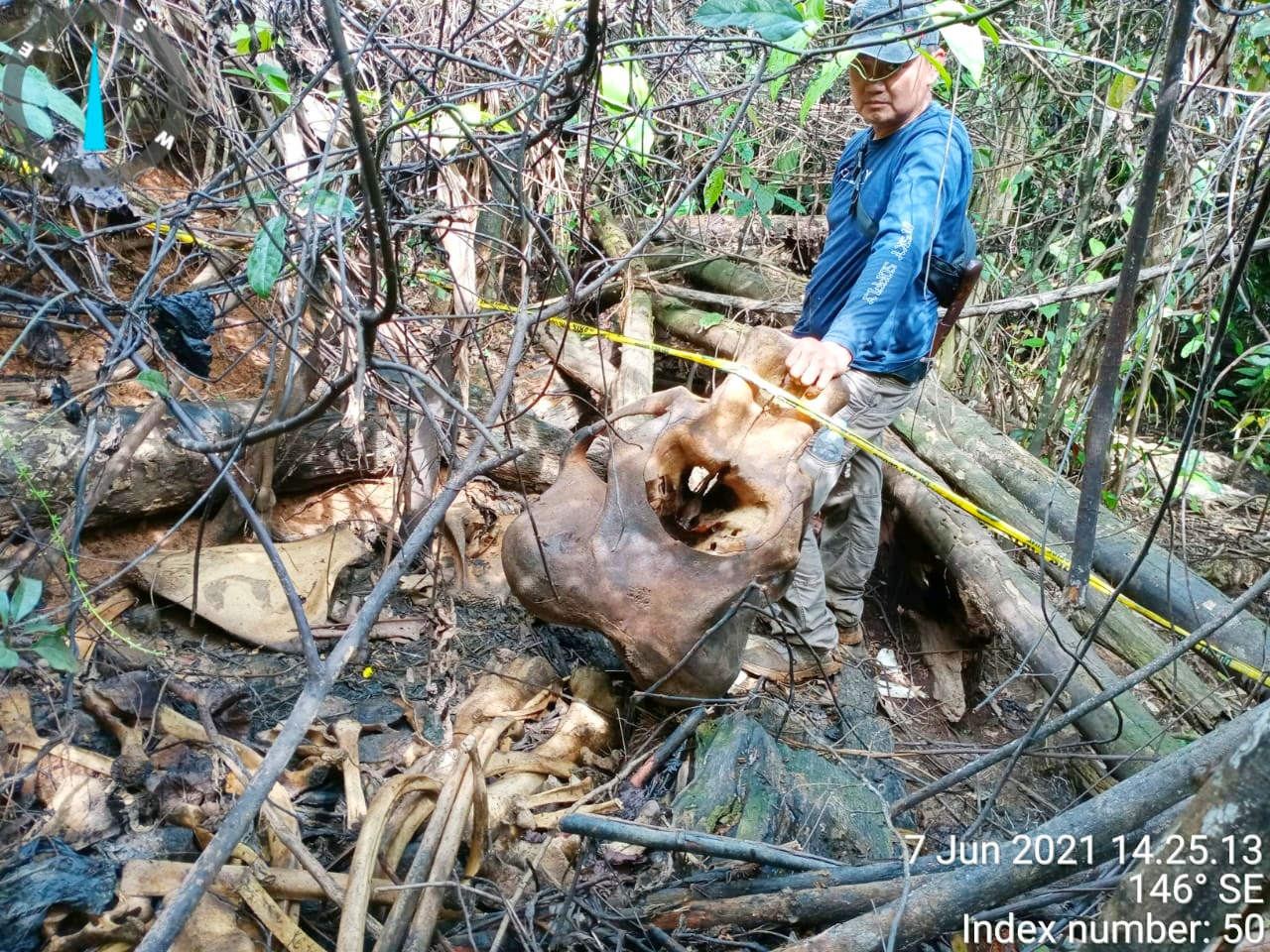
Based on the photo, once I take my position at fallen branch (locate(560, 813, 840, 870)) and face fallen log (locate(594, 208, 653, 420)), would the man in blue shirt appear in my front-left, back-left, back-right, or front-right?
front-right

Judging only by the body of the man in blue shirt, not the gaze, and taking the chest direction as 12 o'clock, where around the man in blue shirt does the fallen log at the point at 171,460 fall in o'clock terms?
The fallen log is roughly at 1 o'clock from the man in blue shirt.

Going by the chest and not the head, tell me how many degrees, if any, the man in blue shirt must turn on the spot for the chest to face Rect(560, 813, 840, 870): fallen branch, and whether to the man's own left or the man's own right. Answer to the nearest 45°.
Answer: approximately 45° to the man's own left

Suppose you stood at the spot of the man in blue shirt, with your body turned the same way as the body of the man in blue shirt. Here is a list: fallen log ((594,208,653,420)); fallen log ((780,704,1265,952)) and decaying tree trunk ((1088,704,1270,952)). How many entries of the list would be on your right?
1

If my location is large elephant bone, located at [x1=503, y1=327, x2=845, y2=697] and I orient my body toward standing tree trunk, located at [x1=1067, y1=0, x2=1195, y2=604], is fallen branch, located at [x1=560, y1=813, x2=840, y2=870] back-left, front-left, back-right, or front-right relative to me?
back-right

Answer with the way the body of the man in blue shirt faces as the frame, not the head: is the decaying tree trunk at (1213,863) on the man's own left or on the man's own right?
on the man's own left

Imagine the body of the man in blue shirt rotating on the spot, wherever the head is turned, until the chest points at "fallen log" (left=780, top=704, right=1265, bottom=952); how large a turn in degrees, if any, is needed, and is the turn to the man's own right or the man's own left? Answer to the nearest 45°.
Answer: approximately 45° to the man's own left

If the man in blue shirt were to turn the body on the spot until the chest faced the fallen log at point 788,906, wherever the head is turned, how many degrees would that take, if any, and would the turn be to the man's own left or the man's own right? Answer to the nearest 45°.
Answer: approximately 45° to the man's own left

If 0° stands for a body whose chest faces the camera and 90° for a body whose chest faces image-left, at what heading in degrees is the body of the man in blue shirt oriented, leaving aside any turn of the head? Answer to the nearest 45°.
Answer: approximately 45°

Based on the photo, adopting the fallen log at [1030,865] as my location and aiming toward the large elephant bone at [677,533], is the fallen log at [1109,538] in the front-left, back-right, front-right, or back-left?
front-right
